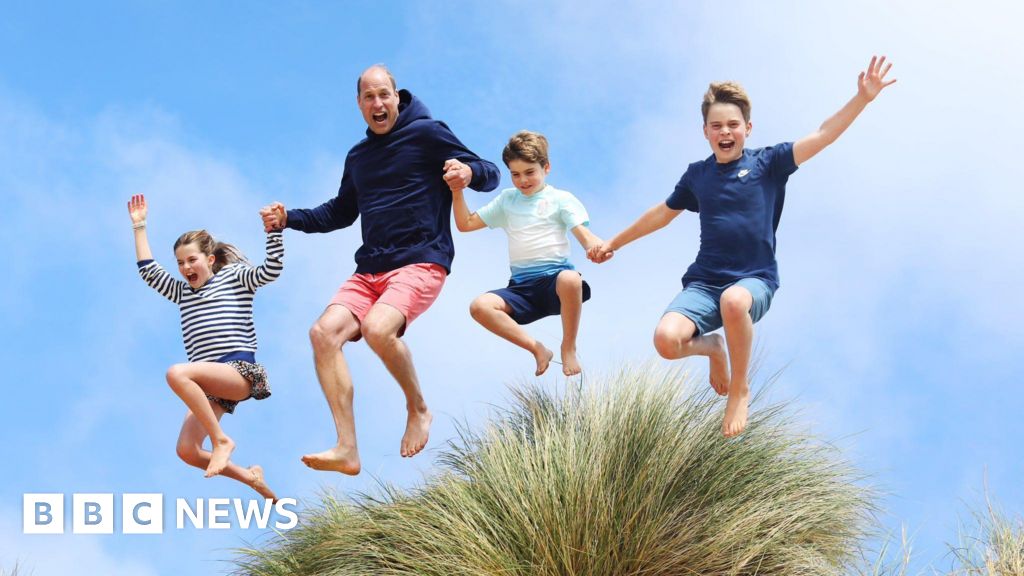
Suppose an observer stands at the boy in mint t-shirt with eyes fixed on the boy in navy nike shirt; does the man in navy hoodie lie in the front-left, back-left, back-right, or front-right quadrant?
back-right

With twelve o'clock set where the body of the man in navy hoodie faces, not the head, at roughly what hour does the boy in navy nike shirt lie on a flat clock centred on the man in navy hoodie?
The boy in navy nike shirt is roughly at 8 o'clock from the man in navy hoodie.

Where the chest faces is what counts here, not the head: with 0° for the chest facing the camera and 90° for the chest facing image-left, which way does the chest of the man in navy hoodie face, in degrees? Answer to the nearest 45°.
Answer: approximately 45°
